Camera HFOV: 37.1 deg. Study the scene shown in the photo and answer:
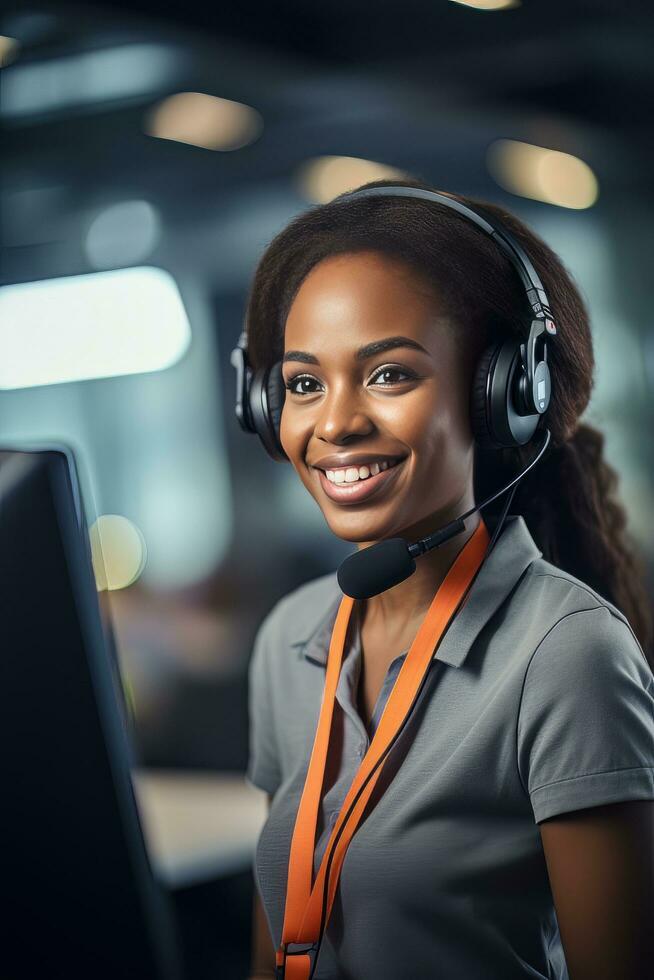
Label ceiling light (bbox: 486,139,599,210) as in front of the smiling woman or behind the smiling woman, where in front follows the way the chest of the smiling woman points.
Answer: behind

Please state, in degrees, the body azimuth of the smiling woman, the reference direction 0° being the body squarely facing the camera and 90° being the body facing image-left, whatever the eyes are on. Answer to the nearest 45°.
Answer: approximately 45°

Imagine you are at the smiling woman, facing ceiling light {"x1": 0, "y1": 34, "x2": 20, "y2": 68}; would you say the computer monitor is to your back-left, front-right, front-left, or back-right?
back-left

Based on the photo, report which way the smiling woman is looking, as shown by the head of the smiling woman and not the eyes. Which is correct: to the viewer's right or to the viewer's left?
to the viewer's left

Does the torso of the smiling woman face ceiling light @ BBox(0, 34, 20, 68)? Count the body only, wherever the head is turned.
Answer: no

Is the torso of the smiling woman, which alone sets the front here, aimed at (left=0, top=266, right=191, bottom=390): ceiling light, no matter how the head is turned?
no

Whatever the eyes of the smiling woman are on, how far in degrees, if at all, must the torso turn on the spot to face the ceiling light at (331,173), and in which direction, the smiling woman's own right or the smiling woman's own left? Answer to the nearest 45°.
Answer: approximately 135° to the smiling woman's own right

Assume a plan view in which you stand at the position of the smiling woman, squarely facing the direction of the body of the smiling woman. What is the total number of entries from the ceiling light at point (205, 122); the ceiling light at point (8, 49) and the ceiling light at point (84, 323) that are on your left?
0

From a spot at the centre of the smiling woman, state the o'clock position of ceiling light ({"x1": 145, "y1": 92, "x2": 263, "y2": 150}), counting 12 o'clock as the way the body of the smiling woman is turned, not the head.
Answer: The ceiling light is roughly at 4 o'clock from the smiling woman.

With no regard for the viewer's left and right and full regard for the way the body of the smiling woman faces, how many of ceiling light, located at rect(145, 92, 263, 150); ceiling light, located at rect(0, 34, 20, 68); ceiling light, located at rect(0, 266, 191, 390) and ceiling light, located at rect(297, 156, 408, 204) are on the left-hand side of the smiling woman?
0

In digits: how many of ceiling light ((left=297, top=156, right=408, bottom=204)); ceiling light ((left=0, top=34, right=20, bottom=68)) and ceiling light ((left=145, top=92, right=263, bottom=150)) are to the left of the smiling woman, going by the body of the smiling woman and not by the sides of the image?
0
